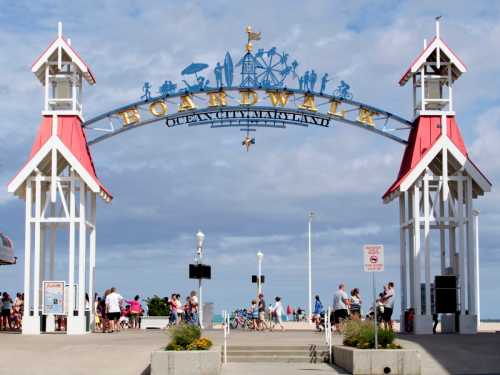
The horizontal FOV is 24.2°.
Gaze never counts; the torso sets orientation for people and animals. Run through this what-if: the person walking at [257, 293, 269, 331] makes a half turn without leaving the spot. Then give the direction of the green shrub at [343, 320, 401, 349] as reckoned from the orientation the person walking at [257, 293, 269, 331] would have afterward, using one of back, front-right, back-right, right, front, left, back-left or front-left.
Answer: right

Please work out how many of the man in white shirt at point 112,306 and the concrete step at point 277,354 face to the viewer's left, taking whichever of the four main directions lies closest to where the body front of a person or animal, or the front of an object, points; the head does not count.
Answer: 0

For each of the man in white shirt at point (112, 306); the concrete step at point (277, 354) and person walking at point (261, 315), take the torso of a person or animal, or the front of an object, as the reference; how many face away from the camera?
1

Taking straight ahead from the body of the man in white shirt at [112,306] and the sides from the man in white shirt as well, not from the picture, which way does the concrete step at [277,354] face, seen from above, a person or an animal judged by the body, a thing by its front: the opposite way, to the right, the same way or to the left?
the opposite way

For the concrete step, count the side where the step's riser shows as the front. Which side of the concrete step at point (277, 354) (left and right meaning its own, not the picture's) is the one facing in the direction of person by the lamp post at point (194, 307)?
back

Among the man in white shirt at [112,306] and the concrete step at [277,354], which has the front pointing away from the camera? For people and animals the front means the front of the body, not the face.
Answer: the man in white shirt
